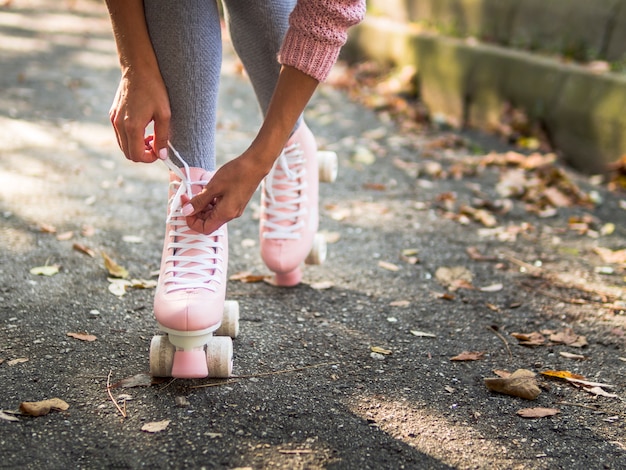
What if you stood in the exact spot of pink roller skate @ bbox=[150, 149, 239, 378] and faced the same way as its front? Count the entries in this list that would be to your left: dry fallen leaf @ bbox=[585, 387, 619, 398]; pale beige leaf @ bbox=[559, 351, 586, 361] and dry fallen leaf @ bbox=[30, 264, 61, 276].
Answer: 2

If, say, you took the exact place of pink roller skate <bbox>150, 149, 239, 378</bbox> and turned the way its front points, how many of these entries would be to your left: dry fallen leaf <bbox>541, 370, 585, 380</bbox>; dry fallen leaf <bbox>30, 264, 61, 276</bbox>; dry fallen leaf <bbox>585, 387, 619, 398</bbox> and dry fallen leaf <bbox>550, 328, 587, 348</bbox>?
3

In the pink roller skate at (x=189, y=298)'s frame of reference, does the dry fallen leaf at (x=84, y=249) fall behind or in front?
behind

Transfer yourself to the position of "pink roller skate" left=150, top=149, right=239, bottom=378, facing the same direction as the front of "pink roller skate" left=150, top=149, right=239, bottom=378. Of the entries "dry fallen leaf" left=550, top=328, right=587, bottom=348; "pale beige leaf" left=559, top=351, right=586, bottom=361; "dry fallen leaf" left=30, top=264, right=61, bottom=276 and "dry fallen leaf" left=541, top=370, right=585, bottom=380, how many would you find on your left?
3

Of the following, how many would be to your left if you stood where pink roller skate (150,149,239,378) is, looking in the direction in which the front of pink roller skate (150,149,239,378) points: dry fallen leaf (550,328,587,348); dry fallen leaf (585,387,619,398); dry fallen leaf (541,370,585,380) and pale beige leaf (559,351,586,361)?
4

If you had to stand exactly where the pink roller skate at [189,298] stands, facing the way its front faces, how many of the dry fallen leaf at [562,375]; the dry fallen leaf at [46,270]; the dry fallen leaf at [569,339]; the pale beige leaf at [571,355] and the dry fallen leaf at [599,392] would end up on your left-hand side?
4

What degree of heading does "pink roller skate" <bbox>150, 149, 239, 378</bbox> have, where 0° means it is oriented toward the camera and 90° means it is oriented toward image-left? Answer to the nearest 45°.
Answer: approximately 0°
